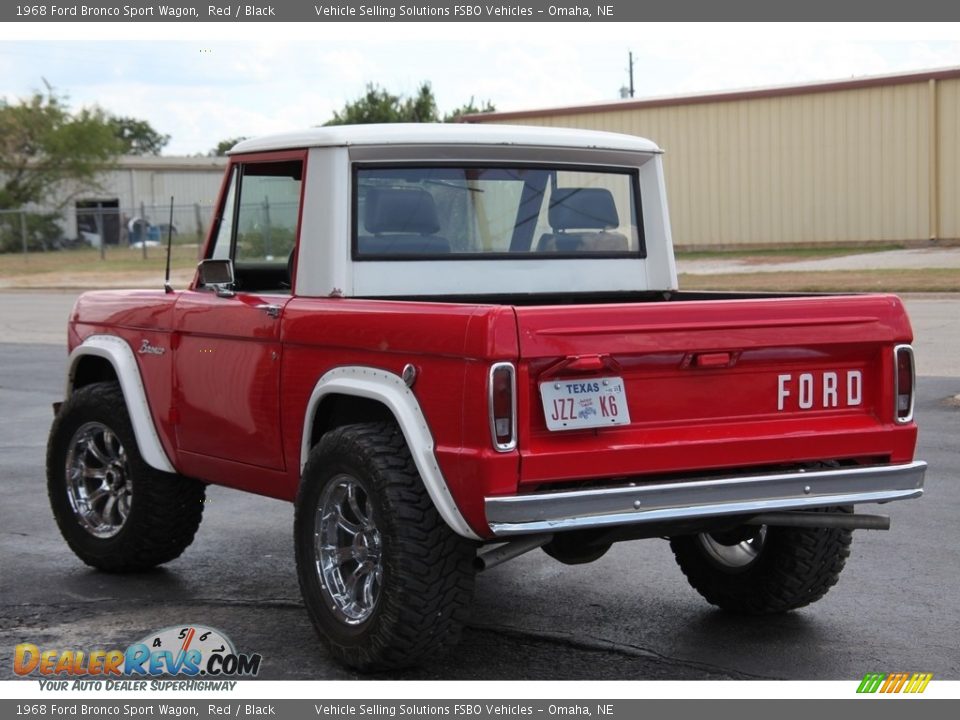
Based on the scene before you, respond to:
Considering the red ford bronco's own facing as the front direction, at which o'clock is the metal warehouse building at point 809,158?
The metal warehouse building is roughly at 2 o'clock from the red ford bronco.

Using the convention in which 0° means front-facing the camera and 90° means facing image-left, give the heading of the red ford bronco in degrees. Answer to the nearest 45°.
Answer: approximately 135°
